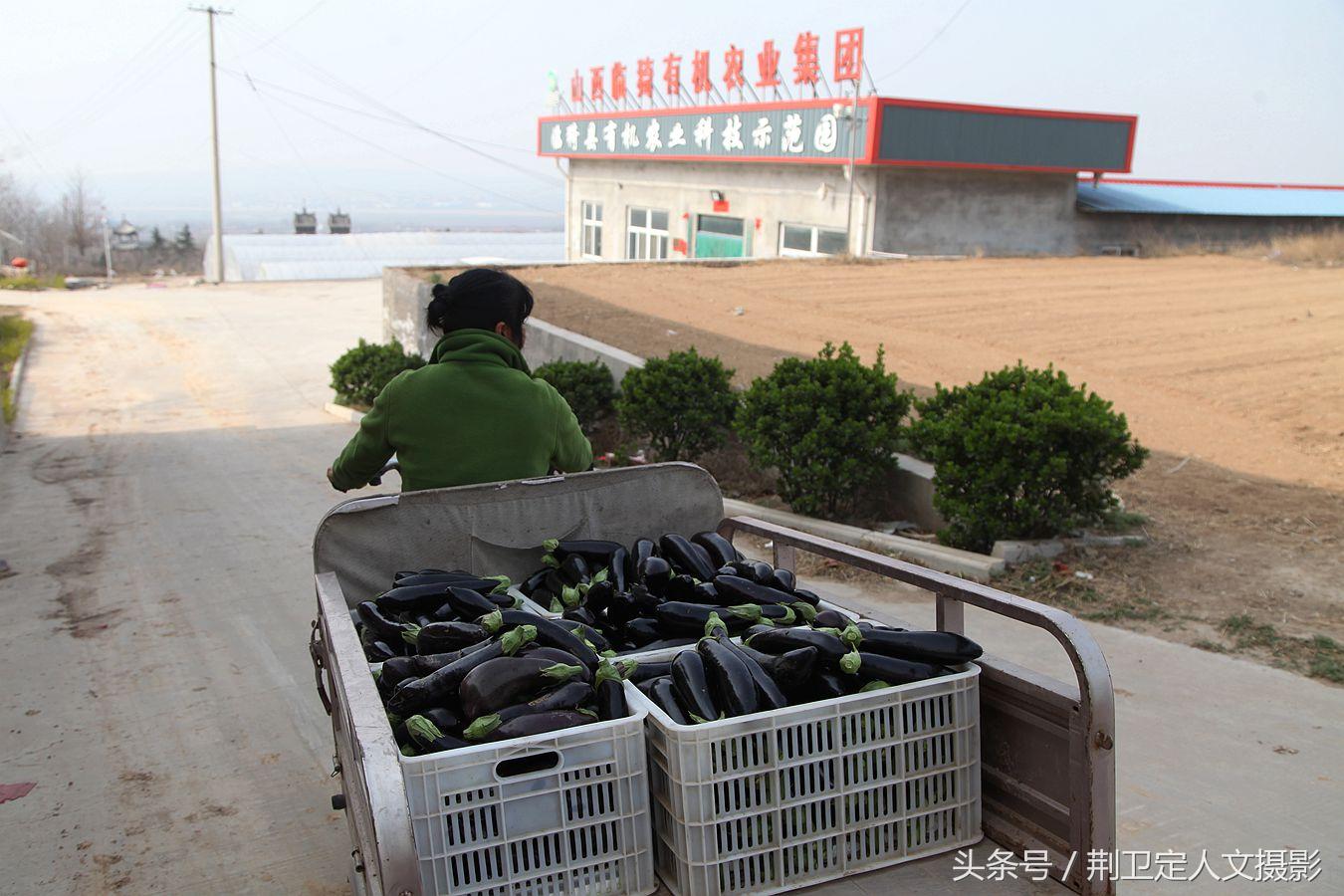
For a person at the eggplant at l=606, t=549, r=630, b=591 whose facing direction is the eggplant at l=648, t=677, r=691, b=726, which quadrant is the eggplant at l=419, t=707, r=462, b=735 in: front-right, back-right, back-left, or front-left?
front-right

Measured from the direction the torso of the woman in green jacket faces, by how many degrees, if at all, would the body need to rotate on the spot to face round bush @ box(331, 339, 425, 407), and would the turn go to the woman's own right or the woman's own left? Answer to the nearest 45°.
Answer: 0° — they already face it

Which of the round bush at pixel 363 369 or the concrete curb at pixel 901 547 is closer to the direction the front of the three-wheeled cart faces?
the round bush

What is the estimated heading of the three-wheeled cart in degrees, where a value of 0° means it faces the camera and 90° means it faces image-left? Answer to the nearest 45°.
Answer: approximately 135°

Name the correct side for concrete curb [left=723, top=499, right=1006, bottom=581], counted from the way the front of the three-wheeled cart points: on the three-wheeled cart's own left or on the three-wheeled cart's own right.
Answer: on the three-wheeled cart's own right

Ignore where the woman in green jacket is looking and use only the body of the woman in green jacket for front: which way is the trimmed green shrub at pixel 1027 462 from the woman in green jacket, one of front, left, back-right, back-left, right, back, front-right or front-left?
front-right

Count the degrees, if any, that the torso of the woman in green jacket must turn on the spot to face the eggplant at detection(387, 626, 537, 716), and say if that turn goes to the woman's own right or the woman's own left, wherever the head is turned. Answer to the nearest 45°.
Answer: approximately 180°

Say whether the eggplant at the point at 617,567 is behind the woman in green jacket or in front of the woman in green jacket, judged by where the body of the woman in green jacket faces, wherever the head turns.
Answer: behind

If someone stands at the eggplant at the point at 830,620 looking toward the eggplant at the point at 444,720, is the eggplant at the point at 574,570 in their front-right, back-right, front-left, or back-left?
front-right

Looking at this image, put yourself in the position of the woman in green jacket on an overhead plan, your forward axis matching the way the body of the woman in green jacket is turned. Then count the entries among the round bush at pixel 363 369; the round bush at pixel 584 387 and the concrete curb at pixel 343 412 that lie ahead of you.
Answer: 3

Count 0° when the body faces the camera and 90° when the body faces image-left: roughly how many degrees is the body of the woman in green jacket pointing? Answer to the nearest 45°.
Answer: approximately 180°
